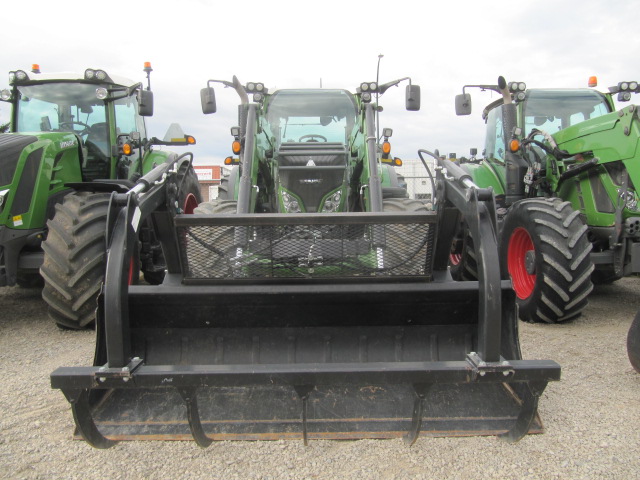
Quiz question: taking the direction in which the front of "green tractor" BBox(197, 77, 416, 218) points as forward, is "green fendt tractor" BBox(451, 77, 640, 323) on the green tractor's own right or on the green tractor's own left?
on the green tractor's own left

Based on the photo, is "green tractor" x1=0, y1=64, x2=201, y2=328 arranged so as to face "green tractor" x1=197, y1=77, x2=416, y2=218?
no

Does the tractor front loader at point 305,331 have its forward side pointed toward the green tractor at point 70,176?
no

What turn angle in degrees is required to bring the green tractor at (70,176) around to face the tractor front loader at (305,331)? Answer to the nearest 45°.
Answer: approximately 45° to its left

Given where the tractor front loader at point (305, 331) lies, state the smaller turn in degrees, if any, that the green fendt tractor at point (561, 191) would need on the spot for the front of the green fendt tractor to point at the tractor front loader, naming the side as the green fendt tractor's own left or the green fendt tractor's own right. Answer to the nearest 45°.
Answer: approximately 45° to the green fendt tractor's own right

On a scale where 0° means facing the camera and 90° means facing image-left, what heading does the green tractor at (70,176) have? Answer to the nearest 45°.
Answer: approximately 45°

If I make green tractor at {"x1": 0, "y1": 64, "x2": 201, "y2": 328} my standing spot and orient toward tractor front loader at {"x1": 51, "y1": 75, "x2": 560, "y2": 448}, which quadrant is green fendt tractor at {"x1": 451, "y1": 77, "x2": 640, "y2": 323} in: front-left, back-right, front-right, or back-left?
front-left

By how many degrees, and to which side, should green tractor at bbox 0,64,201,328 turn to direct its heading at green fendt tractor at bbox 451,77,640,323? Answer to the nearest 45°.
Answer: approximately 135° to its left

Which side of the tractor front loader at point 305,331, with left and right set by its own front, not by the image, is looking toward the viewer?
front

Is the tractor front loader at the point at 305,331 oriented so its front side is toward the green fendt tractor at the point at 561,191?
no
